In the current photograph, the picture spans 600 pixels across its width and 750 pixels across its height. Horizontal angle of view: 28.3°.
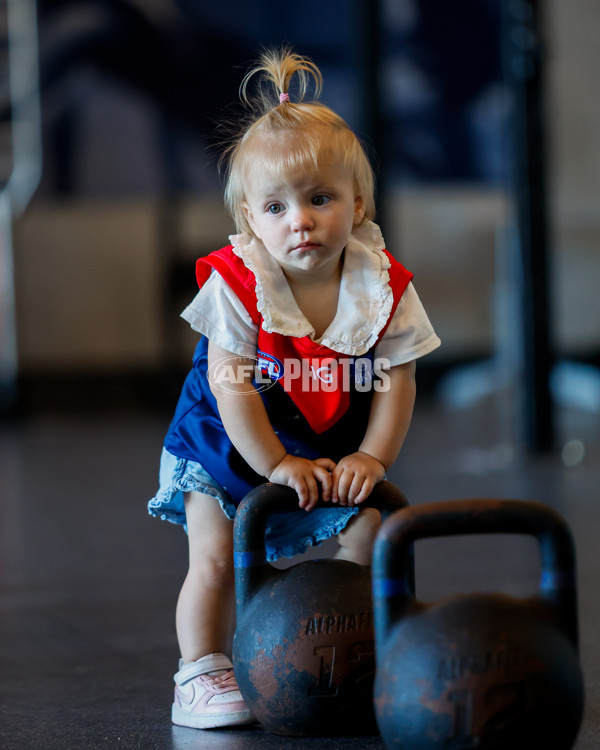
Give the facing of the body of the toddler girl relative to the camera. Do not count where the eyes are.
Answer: toward the camera
